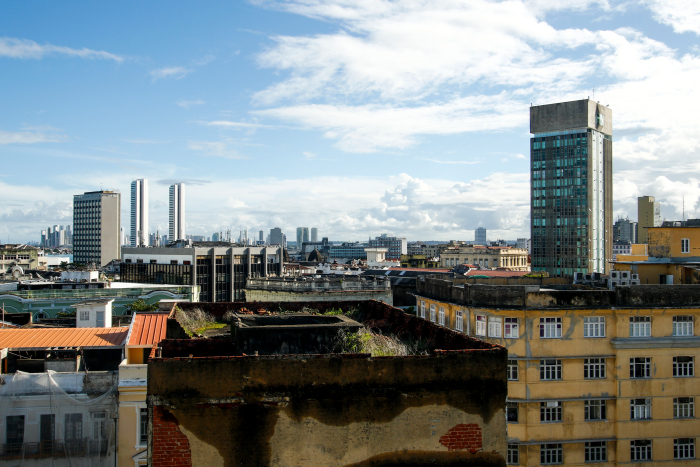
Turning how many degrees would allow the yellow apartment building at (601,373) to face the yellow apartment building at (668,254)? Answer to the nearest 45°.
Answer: approximately 180°

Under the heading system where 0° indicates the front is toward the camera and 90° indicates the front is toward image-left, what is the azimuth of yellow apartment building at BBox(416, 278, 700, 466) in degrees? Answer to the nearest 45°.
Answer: approximately 0°
